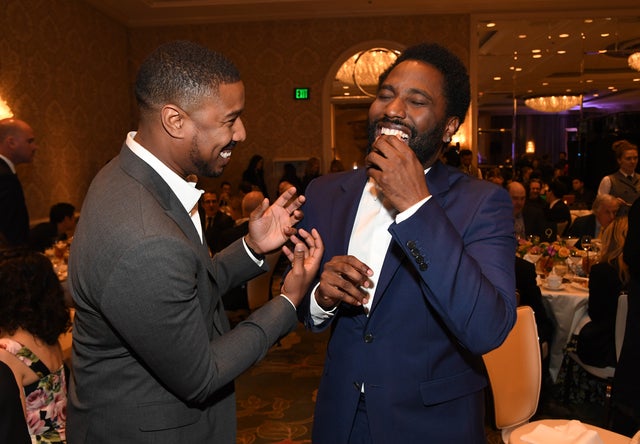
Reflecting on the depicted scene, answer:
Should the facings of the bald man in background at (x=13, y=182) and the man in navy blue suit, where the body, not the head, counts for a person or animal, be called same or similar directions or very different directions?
very different directions

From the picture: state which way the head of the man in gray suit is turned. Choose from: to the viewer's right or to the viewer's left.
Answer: to the viewer's right

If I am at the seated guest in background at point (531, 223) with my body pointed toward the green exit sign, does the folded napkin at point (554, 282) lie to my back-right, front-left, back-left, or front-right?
back-left

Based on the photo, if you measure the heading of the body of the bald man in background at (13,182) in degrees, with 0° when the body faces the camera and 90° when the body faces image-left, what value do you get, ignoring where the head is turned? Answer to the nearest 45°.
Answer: approximately 270°

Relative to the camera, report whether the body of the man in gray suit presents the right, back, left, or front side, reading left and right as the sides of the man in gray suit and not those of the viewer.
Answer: right

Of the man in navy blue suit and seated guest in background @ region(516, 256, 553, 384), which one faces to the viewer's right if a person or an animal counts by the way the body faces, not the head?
the seated guest in background

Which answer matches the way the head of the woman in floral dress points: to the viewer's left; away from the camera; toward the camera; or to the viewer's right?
away from the camera

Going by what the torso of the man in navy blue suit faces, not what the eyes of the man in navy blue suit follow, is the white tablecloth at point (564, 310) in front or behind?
behind
